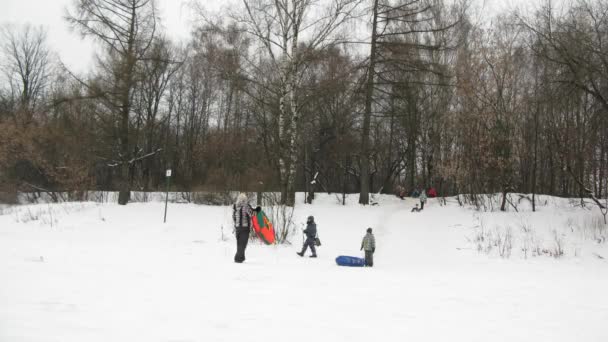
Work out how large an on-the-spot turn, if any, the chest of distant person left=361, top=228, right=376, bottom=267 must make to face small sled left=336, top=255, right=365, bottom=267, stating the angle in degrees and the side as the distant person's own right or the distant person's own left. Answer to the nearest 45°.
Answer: approximately 135° to the distant person's own left

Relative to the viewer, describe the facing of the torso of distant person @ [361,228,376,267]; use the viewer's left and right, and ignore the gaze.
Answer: facing away from the viewer

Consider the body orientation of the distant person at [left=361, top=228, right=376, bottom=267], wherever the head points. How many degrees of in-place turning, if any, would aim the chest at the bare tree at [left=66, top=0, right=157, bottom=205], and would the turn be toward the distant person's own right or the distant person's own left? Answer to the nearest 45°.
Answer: approximately 45° to the distant person's own left
